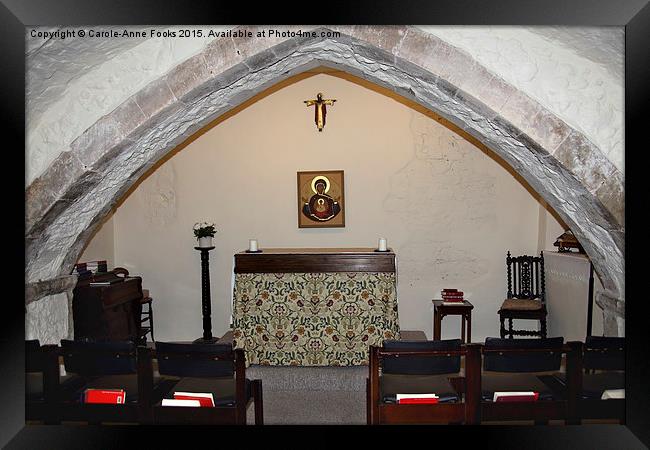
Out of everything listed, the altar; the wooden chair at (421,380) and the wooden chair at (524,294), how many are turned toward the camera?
2

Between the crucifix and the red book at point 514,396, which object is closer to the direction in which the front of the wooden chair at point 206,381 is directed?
the crucifix

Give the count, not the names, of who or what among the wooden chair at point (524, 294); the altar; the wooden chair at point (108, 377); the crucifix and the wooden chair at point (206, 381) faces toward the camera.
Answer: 3

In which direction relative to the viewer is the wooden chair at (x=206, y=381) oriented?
away from the camera

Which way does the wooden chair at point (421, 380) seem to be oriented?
away from the camera

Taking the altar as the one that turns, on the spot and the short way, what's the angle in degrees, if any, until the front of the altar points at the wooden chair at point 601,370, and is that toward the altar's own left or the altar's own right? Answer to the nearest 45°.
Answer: approximately 45° to the altar's own left

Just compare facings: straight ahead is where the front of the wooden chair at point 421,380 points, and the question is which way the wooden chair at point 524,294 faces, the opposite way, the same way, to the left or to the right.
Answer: the opposite way

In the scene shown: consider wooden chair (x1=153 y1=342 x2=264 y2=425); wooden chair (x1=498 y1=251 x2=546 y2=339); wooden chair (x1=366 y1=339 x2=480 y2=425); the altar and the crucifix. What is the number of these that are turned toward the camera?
3

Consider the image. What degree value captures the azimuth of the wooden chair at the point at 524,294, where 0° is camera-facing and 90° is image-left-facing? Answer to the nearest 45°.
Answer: approximately 0°

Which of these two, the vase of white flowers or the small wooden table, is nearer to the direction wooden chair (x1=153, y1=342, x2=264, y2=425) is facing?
the vase of white flowers

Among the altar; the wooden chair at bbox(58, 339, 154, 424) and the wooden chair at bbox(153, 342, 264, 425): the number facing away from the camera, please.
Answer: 2
